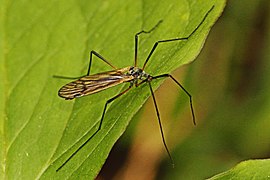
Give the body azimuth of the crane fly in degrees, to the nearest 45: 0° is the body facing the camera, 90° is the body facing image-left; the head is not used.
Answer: approximately 270°
